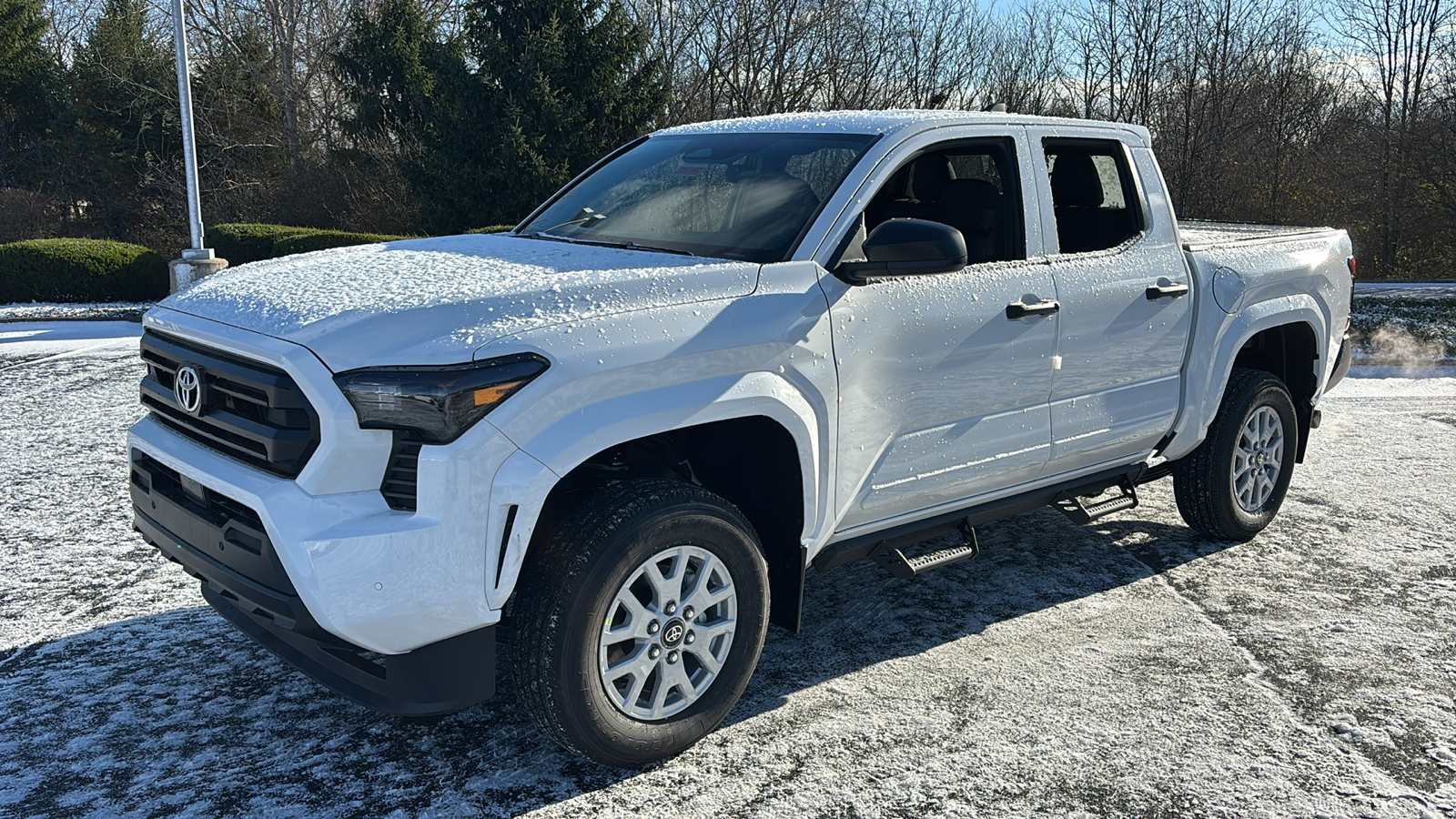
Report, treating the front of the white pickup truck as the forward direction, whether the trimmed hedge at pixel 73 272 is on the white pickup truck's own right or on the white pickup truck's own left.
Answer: on the white pickup truck's own right

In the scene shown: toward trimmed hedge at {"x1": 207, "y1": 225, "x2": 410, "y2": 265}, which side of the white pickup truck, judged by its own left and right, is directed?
right

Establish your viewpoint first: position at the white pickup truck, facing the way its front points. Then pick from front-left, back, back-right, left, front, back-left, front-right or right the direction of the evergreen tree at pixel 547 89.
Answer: back-right

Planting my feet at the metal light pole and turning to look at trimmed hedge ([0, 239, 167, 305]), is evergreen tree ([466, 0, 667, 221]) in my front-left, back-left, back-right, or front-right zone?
back-right

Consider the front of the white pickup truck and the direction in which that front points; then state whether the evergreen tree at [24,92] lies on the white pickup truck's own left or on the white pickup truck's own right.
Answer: on the white pickup truck's own right

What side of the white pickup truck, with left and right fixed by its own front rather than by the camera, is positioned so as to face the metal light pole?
right

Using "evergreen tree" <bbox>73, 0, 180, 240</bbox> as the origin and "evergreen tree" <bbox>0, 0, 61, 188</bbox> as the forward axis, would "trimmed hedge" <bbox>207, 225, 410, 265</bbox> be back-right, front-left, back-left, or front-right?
back-left

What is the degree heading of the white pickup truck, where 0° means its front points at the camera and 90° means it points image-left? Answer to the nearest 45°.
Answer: approximately 45°
